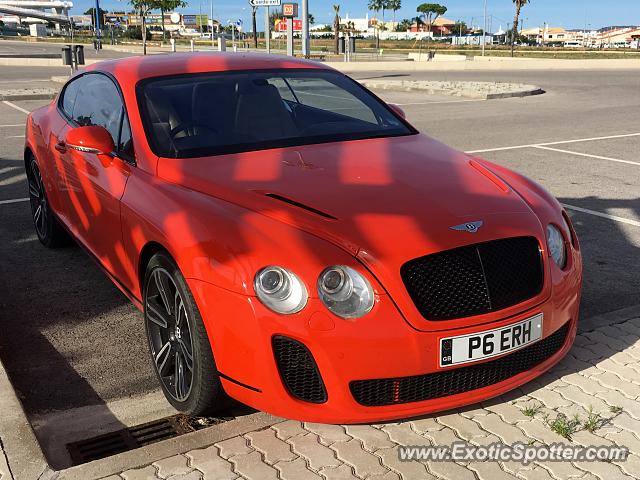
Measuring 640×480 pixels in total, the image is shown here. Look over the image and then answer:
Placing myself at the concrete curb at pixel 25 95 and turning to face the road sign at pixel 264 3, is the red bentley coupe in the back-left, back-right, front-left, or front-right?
back-right

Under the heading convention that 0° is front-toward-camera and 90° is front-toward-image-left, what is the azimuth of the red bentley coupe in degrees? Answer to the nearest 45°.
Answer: approximately 315°

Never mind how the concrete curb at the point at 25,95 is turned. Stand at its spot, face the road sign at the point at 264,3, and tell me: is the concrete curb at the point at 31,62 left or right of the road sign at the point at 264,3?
left

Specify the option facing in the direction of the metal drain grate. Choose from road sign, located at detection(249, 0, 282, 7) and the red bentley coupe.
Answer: the road sign

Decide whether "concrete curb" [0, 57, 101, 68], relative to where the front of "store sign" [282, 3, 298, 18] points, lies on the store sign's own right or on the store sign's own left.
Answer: on the store sign's own right

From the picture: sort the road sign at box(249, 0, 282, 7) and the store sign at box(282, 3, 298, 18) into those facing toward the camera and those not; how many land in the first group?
2

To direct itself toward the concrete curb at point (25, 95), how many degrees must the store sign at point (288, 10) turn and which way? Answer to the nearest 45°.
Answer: approximately 45° to its right

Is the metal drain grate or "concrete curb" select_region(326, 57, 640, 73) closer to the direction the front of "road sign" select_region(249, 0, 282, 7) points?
the metal drain grate

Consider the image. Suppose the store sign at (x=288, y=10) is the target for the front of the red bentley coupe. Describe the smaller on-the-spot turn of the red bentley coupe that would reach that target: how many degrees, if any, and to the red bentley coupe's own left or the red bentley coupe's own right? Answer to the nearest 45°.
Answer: approximately 135° to the red bentley coupe's own left
